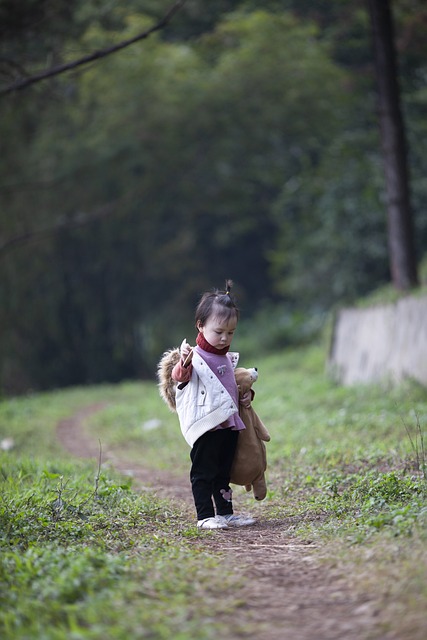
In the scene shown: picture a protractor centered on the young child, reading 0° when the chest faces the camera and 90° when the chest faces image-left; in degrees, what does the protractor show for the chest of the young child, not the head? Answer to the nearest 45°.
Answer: approximately 315°

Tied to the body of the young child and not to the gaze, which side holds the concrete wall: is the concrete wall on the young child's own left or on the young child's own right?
on the young child's own left
